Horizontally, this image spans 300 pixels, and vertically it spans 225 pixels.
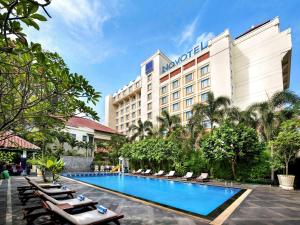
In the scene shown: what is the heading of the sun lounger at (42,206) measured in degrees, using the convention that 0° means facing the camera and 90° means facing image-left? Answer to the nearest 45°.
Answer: approximately 270°

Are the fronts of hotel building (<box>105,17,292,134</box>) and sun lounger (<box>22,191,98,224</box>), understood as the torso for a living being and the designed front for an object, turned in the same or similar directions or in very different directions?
very different directions

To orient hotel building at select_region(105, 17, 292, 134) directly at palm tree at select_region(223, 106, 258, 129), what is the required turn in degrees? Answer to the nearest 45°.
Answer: approximately 45° to its left

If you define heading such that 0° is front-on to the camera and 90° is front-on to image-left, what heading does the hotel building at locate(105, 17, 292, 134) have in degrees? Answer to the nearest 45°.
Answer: approximately 45°

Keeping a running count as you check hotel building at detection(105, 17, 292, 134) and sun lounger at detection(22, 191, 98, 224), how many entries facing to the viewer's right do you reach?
1
